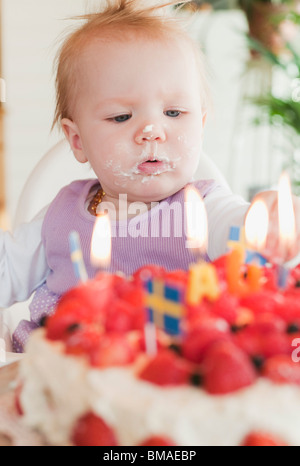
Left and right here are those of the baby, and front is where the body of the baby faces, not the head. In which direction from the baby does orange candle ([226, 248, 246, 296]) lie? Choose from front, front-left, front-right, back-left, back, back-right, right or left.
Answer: front

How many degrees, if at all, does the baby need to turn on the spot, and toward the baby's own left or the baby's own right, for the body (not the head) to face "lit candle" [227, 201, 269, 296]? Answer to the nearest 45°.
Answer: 0° — they already face it

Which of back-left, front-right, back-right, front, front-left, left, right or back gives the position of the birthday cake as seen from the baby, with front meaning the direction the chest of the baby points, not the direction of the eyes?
front

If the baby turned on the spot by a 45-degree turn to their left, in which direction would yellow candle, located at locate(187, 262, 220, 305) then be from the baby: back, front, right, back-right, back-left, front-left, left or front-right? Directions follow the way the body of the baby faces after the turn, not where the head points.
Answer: front-right

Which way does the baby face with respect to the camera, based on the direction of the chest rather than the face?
toward the camera
